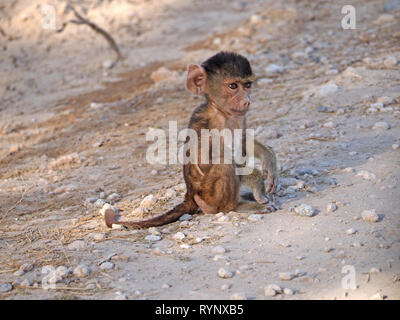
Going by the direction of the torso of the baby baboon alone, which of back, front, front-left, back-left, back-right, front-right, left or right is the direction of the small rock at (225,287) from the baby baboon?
right

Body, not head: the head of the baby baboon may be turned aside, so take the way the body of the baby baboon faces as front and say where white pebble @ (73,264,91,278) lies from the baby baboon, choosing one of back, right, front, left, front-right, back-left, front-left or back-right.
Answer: back-right

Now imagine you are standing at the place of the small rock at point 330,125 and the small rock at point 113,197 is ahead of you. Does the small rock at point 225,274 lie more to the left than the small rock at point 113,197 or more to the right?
left

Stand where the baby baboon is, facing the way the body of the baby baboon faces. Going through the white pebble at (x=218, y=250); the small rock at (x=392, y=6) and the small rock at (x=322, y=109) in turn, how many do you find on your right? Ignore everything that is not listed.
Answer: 1

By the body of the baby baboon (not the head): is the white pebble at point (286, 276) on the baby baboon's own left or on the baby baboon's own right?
on the baby baboon's own right

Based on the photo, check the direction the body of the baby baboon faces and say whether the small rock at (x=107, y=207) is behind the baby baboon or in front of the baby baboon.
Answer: behind

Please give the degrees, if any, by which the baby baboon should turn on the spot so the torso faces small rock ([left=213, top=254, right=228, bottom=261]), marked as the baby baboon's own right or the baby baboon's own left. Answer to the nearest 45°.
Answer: approximately 90° to the baby baboon's own right

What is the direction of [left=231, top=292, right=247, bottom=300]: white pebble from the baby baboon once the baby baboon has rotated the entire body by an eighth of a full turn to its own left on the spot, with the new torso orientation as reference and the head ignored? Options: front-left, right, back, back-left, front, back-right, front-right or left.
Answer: back-right

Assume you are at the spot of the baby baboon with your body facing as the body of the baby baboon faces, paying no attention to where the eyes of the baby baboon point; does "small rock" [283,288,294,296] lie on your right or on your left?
on your right

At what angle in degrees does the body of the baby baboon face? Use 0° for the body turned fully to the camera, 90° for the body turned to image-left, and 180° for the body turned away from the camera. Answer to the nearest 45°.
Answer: approximately 270°

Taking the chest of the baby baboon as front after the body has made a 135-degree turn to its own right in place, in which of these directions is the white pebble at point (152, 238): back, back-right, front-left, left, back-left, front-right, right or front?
front

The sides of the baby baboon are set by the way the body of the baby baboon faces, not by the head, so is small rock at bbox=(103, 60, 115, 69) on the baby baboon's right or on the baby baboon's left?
on the baby baboon's left
